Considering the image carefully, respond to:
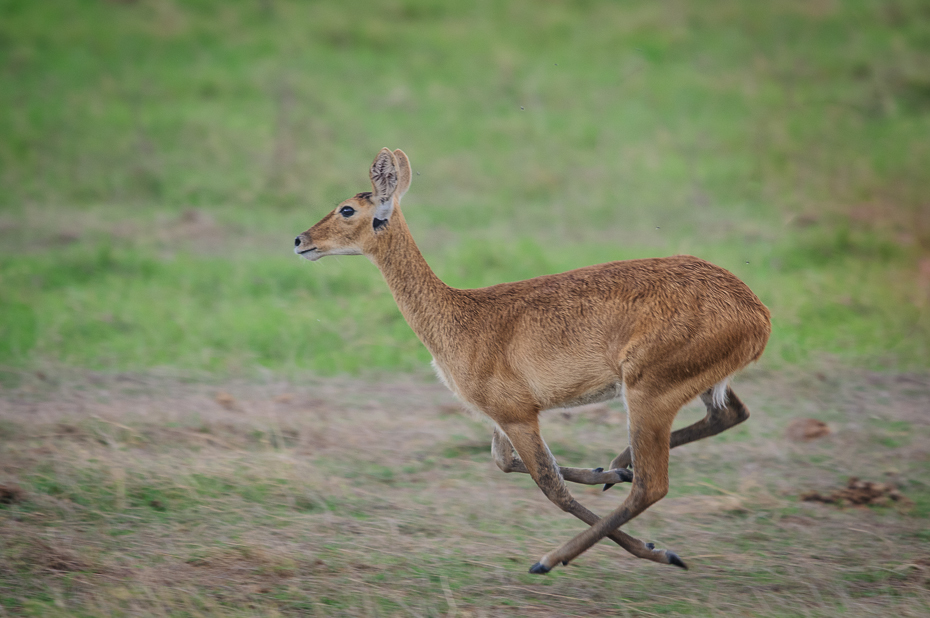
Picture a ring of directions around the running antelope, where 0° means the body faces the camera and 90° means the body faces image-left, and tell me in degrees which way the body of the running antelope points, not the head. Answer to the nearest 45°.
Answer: approximately 90°
